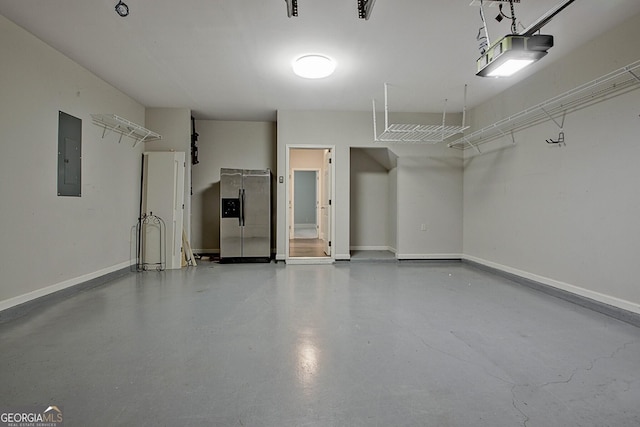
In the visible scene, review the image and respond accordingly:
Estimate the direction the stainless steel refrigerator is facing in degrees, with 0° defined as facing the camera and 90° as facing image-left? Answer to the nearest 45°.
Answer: approximately 0°

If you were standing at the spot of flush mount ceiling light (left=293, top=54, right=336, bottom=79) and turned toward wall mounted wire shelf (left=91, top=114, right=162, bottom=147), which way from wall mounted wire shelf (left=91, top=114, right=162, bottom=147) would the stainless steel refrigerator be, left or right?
right

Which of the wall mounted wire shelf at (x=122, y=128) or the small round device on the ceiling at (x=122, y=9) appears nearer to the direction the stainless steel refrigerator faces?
the small round device on the ceiling

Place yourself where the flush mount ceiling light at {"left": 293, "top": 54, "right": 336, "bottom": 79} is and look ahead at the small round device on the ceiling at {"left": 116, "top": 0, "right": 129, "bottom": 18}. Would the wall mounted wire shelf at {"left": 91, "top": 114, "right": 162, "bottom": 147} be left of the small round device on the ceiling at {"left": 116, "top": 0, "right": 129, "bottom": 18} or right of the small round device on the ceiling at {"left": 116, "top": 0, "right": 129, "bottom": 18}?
right

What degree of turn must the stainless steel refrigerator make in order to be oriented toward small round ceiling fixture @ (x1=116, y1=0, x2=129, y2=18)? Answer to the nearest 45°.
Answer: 0° — it already faces it

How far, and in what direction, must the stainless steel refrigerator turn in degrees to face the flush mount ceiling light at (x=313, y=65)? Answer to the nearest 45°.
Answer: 0° — it already faces it

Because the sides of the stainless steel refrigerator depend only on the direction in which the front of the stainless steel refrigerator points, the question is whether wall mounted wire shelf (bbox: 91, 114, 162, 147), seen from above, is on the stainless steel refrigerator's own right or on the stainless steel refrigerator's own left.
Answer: on the stainless steel refrigerator's own right
